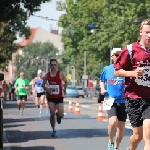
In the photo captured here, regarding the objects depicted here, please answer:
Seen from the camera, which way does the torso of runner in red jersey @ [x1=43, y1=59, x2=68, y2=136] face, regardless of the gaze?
toward the camera

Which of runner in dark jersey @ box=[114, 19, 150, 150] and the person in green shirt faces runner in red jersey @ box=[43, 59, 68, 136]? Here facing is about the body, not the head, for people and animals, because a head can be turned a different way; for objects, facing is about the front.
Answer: the person in green shirt

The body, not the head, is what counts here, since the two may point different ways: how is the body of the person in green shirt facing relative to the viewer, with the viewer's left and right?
facing the viewer

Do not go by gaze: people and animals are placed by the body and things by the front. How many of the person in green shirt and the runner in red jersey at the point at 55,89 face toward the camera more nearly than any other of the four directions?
2

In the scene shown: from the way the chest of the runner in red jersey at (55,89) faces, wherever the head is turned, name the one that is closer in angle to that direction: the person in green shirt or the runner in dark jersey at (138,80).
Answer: the runner in dark jersey

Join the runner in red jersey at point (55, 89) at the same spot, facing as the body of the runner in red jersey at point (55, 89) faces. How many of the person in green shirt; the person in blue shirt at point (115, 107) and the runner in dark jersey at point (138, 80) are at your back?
1

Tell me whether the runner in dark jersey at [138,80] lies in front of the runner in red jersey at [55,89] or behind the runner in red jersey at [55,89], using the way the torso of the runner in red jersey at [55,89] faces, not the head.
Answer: in front

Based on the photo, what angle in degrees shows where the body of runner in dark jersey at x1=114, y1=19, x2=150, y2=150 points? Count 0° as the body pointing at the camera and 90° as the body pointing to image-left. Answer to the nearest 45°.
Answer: approximately 315°

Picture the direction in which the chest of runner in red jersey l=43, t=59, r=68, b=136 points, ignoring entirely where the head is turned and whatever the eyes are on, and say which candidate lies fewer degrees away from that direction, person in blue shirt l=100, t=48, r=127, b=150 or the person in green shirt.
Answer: the person in blue shirt

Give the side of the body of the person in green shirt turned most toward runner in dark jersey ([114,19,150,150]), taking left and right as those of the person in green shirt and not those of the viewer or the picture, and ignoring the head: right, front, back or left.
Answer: front
